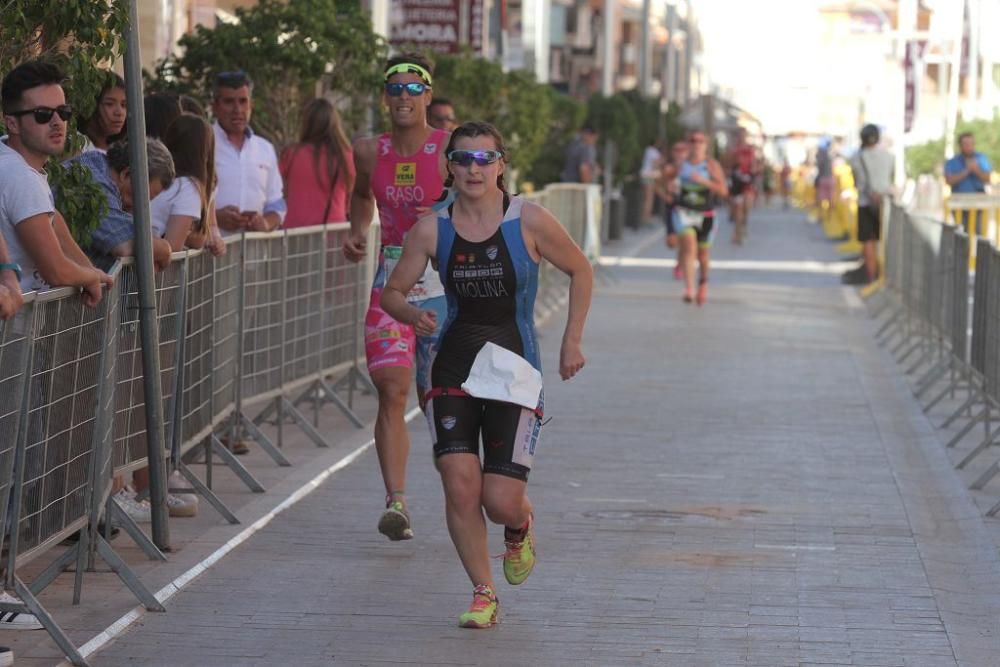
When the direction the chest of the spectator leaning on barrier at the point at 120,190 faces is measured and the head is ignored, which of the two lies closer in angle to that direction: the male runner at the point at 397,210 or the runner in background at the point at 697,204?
the male runner

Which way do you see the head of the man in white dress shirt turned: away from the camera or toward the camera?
toward the camera

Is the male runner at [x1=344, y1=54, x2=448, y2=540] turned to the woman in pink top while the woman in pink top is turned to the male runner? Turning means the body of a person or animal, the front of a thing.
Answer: no

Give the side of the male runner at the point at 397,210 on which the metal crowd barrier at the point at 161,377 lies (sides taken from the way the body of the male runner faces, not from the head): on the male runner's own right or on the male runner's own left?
on the male runner's own right

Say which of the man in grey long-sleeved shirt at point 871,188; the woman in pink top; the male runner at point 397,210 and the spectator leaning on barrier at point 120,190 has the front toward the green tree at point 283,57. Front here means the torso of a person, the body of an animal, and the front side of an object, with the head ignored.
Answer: the woman in pink top

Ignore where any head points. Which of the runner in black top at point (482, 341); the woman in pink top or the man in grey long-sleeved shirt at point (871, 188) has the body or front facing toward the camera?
the runner in black top

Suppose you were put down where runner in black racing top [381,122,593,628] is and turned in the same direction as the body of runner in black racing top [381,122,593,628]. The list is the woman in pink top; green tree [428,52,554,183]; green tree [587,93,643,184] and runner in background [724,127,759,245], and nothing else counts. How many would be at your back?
4

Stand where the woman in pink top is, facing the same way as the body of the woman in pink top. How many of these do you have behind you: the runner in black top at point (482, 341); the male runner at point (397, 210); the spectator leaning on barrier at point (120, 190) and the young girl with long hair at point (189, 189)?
4

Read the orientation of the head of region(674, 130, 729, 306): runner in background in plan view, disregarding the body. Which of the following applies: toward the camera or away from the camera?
toward the camera

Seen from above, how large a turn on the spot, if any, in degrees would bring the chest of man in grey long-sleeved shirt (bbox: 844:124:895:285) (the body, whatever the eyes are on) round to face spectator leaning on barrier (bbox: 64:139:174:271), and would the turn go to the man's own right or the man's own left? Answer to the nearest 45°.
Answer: approximately 135° to the man's own left

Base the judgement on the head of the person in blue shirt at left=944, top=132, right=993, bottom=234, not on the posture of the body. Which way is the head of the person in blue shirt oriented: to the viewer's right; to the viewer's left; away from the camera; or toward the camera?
toward the camera

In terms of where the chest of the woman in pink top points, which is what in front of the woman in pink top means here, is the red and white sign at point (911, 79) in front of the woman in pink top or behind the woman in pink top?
in front

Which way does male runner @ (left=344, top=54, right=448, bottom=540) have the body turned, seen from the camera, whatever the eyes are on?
toward the camera

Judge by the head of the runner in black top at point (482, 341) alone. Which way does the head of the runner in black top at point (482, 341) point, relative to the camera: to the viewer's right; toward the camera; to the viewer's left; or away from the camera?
toward the camera

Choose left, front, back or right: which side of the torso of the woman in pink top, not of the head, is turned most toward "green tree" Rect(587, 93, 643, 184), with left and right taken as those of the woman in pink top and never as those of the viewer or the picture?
front

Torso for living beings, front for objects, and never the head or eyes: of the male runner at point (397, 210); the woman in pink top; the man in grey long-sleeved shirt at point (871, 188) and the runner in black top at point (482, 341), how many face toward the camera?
2

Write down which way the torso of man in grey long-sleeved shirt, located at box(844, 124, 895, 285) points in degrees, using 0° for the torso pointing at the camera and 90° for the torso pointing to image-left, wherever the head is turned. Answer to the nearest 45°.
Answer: approximately 135°

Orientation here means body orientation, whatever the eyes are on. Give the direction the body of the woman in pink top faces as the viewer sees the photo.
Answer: away from the camera

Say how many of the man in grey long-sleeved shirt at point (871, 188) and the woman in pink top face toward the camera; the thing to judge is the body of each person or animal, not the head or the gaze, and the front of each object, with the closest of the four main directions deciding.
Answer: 0

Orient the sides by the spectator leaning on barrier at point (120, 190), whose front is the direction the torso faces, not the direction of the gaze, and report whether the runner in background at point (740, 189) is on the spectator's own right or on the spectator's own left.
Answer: on the spectator's own left

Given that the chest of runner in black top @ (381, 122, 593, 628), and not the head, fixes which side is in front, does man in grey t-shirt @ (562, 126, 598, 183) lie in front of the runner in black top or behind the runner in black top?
behind

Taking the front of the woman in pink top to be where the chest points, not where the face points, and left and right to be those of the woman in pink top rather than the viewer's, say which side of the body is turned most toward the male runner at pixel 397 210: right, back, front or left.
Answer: back
